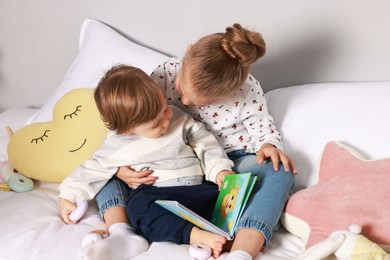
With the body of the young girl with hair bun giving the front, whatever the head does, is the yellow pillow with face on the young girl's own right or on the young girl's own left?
on the young girl's own right

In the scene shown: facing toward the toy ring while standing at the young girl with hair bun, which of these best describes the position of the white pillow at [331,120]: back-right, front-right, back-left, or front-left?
back-left

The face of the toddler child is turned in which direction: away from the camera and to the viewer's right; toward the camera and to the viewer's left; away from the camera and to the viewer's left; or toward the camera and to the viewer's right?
toward the camera and to the viewer's right

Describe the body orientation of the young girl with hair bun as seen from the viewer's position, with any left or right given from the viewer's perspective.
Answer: facing the viewer and to the left of the viewer

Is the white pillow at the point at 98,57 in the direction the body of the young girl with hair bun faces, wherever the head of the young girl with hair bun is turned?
no
